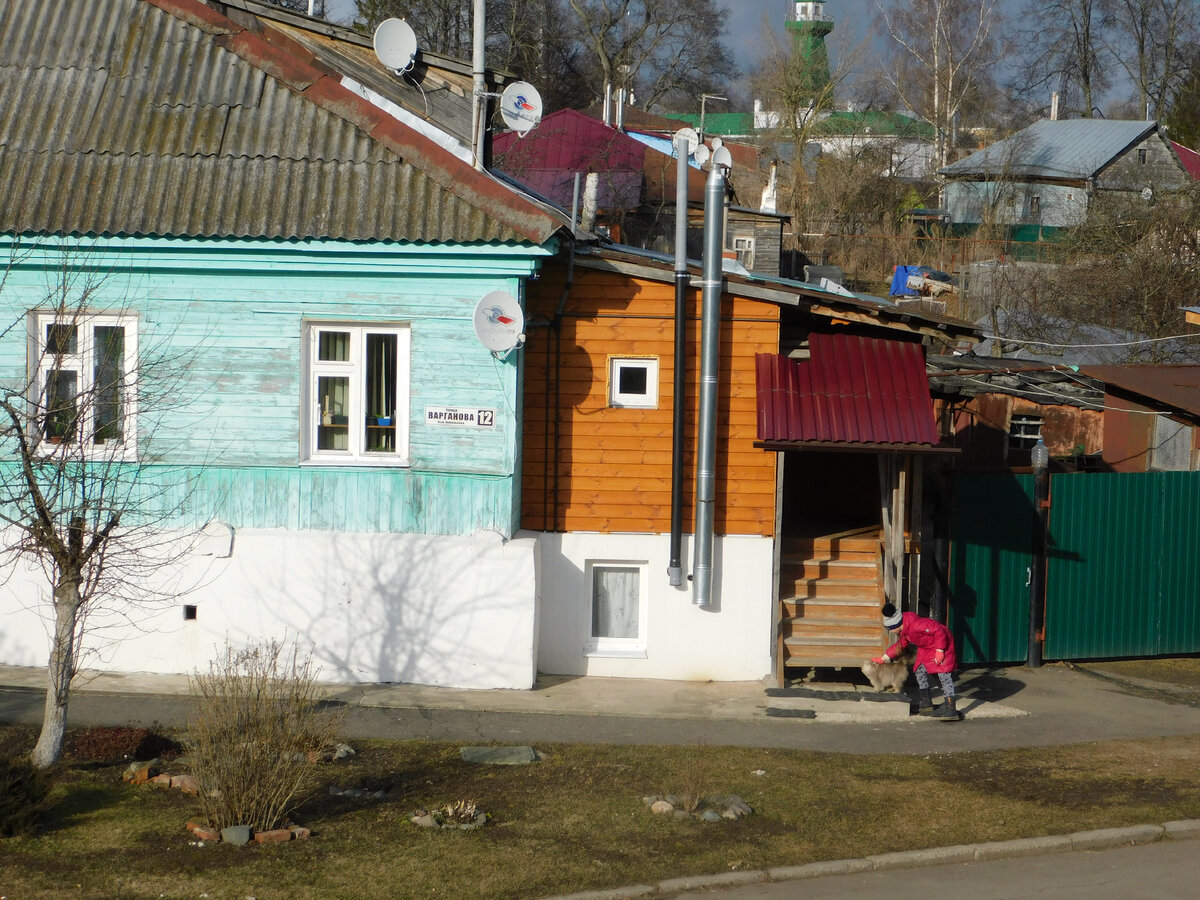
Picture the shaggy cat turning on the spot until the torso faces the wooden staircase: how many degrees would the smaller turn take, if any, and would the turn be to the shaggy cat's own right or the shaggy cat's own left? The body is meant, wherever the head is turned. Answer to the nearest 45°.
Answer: approximately 45° to the shaggy cat's own right

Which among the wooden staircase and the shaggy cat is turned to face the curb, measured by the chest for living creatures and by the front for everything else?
the wooden staircase

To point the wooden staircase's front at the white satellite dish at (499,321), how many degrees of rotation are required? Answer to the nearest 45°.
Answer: approximately 45° to its right

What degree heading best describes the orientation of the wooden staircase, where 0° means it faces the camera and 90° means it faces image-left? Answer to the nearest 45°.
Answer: approximately 0°

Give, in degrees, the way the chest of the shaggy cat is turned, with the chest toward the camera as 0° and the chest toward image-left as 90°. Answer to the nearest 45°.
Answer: approximately 90°

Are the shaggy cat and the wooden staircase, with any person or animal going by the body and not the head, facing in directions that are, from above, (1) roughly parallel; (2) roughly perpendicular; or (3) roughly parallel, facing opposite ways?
roughly perpendicular

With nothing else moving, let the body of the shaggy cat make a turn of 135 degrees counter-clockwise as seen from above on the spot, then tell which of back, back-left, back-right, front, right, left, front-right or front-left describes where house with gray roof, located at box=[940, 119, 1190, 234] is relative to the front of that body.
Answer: back-left

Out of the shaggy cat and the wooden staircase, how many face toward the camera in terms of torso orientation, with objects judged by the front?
1

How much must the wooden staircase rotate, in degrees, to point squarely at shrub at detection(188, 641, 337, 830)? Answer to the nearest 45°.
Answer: approximately 45° to its right

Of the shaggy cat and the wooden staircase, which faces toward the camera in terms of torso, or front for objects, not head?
the wooden staircase

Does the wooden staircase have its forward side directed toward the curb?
yes
